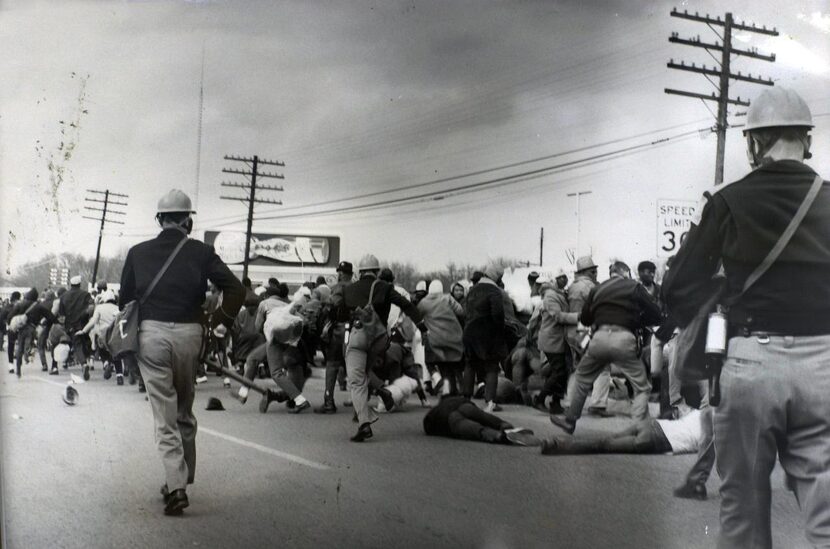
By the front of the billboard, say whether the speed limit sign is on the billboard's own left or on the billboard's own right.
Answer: on the billboard's own left

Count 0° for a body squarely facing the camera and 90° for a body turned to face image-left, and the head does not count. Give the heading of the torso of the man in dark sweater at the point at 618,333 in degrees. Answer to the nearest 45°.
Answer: approximately 180°

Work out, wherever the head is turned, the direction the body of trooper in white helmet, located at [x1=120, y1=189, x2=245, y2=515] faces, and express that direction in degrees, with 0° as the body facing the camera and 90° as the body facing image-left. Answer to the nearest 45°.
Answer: approximately 180°

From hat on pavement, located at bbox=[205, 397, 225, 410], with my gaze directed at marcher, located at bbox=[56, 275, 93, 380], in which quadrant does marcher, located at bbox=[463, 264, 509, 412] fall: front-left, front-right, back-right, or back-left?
back-right

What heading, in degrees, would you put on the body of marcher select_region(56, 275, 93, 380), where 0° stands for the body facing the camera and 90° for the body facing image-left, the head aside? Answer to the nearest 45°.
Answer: approximately 180°

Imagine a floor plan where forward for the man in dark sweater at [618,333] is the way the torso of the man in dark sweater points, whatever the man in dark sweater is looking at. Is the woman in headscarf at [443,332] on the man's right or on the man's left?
on the man's left

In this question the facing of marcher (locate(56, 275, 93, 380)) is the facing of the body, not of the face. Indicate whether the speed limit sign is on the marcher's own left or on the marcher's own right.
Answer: on the marcher's own right

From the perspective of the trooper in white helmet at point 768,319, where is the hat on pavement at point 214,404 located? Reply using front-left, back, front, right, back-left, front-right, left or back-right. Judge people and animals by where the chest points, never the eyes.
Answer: left

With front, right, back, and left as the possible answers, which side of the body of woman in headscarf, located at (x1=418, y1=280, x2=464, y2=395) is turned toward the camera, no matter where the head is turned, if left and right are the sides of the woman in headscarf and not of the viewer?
back

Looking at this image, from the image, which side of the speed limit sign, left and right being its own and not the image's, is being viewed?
front

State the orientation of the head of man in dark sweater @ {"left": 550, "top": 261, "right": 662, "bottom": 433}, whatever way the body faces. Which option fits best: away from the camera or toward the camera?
away from the camera

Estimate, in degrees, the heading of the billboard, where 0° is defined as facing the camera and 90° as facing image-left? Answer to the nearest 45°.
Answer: approximately 0°
